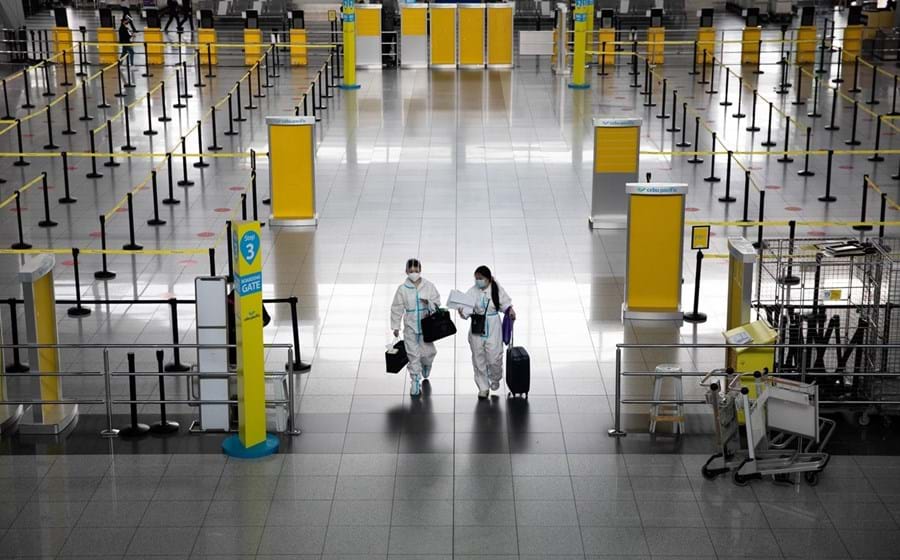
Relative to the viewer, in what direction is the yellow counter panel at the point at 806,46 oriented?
toward the camera

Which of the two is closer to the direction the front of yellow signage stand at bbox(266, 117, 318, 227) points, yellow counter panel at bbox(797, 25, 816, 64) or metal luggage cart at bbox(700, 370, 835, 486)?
the metal luggage cart

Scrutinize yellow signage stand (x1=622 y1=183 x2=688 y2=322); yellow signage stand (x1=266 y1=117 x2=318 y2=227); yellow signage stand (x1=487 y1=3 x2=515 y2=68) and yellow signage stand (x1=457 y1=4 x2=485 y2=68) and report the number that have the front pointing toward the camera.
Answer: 4

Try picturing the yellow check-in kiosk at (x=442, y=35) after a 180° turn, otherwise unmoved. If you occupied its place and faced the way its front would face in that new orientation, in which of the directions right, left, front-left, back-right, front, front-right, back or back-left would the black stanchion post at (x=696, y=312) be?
back

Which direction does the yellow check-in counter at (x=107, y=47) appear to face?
toward the camera

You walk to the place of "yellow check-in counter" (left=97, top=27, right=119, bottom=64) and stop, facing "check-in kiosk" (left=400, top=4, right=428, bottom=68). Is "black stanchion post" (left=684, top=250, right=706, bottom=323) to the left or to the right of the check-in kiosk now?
right

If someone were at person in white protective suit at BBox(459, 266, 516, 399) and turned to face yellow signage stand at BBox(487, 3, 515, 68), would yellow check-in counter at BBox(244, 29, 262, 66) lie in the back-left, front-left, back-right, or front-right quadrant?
front-left

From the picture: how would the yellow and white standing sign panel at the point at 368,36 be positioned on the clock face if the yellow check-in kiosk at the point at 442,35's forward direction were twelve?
the yellow and white standing sign panel at the point at 368,36 is roughly at 3 o'clock from the yellow check-in kiosk at the point at 442,35.

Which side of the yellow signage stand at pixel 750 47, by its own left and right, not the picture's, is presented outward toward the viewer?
front

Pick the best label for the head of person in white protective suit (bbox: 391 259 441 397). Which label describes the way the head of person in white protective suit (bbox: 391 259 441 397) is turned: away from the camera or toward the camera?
toward the camera

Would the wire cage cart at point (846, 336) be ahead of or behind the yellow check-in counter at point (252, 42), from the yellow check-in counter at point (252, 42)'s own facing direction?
ahead

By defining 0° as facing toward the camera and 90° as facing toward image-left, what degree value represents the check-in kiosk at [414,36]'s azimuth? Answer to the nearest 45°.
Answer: approximately 0°

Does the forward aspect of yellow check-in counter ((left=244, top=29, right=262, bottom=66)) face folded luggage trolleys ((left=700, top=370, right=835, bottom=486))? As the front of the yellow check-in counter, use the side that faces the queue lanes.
yes

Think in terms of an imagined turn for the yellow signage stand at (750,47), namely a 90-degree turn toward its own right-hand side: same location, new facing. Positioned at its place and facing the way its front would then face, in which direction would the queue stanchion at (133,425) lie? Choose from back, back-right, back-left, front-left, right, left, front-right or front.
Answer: left

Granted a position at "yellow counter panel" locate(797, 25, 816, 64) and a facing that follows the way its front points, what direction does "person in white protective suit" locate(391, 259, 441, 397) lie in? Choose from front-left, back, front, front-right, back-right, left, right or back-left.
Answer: front

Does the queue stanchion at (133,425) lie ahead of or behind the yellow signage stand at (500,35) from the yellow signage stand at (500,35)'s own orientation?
ahead

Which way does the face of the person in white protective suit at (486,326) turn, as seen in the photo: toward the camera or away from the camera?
toward the camera
